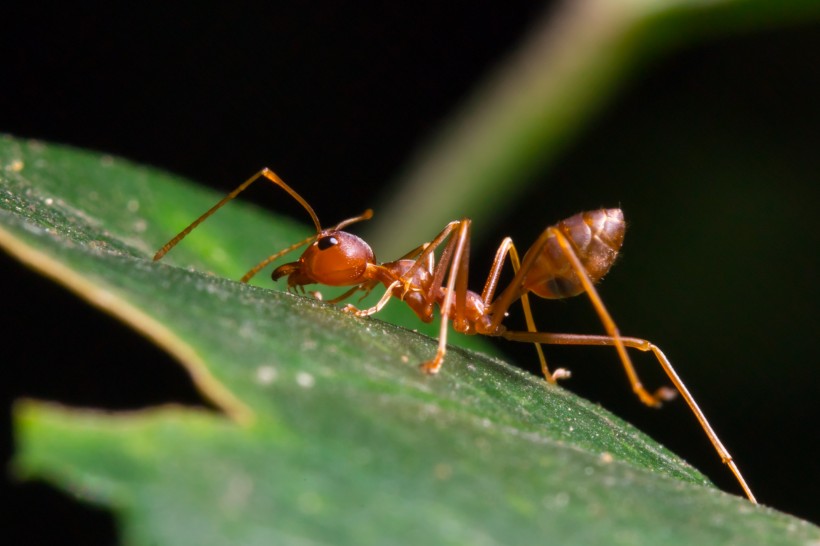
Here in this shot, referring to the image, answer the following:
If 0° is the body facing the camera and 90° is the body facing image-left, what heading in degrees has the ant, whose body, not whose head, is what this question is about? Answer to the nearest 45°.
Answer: approximately 90°

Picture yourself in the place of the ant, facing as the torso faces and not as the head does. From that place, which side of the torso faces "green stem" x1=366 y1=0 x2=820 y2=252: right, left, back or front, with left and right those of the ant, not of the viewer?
right
